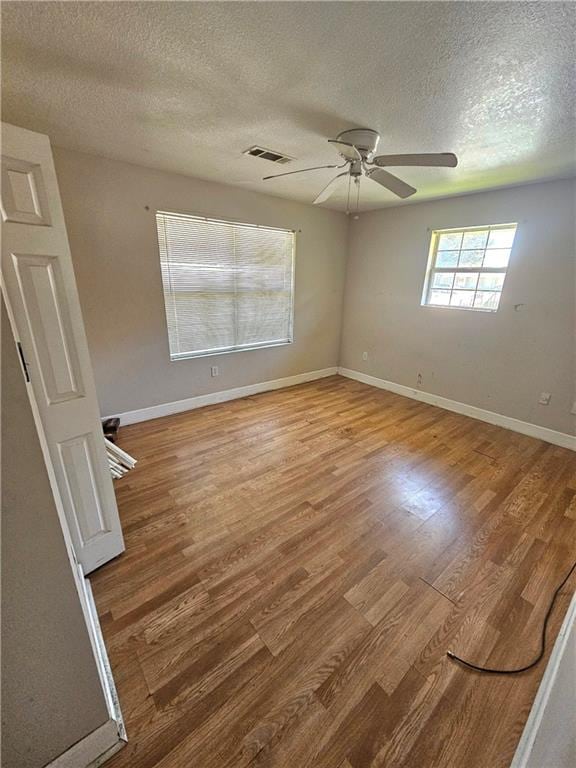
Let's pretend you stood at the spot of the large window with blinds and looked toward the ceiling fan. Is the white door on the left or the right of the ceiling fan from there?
right

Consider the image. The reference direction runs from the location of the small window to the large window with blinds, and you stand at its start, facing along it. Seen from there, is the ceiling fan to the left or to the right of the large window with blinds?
left

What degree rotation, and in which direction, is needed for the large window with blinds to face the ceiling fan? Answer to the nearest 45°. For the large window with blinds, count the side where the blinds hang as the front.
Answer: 0° — it already faces it

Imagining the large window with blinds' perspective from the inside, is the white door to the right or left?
on its right

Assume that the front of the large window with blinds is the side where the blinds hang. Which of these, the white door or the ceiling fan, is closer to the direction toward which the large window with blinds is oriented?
the ceiling fan

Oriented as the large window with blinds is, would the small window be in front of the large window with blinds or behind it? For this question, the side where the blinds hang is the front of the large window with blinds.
in front

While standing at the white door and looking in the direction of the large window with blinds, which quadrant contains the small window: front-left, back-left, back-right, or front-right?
front-right
